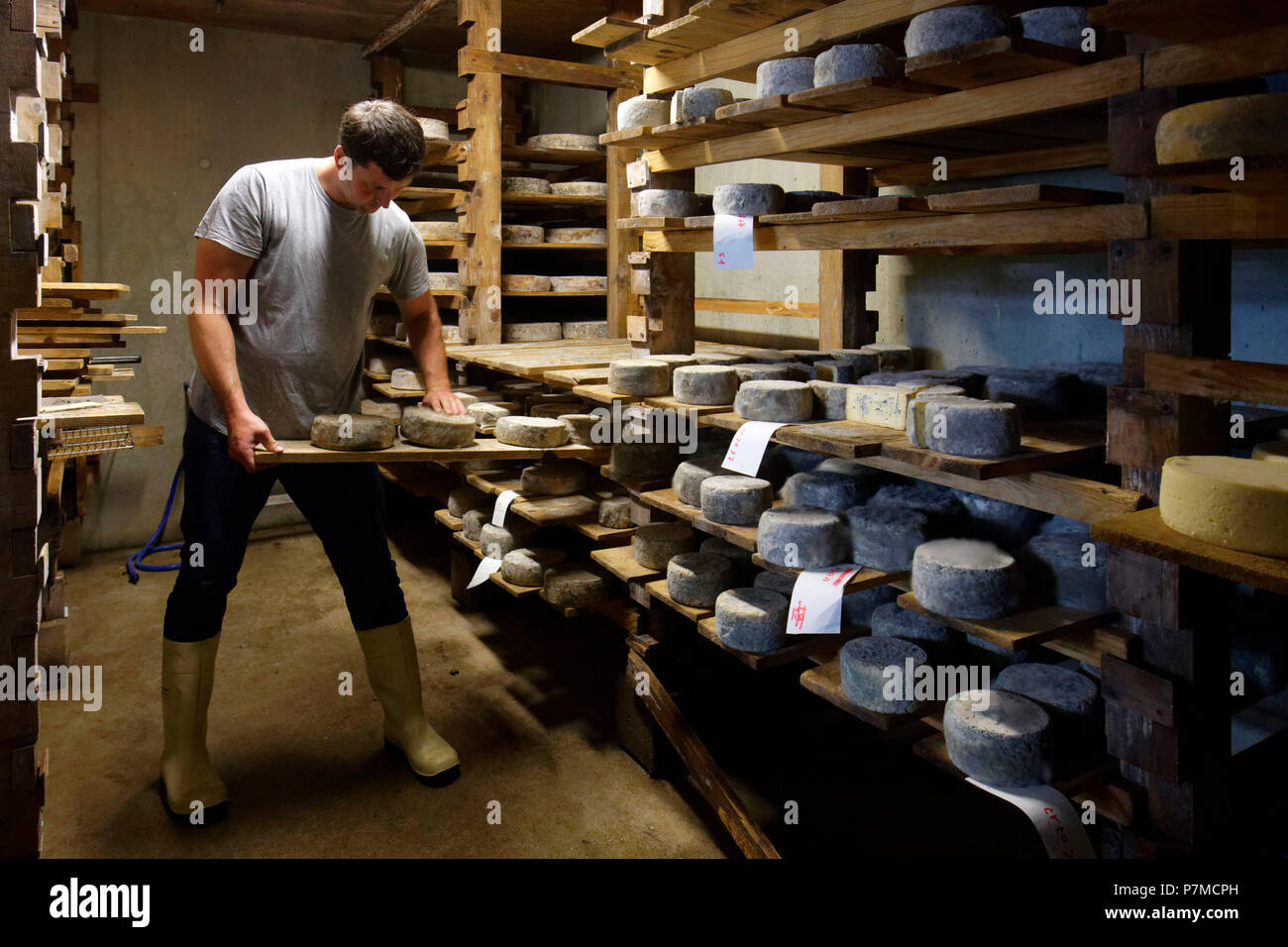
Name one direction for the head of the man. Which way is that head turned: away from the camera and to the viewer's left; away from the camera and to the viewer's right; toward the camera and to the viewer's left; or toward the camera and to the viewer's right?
toward the camera and to the viewer's right

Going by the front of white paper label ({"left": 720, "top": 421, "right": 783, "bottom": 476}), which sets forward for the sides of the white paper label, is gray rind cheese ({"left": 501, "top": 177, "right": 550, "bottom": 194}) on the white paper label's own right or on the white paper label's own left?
on the white paper label's own right

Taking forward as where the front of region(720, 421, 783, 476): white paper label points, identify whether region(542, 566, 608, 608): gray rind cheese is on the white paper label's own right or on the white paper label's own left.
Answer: on the white paper label's own right

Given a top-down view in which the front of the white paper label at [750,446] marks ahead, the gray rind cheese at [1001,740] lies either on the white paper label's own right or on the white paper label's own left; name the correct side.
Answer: on the white paper label's own left

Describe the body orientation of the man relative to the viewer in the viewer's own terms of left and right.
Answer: facing the viewer and to the right of the viewer

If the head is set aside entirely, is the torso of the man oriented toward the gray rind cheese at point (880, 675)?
yes

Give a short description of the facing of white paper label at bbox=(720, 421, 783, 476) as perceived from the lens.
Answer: facing the viewer and to the left of the viewer

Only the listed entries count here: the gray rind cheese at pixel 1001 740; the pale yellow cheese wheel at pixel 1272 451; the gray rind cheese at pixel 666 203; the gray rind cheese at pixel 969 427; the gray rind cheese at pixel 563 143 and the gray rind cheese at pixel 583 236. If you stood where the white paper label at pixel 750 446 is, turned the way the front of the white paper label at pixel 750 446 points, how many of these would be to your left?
3

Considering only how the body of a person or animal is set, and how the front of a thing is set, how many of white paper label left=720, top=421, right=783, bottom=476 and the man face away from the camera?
0

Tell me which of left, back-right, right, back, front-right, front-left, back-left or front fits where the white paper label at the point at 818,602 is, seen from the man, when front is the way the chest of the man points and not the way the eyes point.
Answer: front
